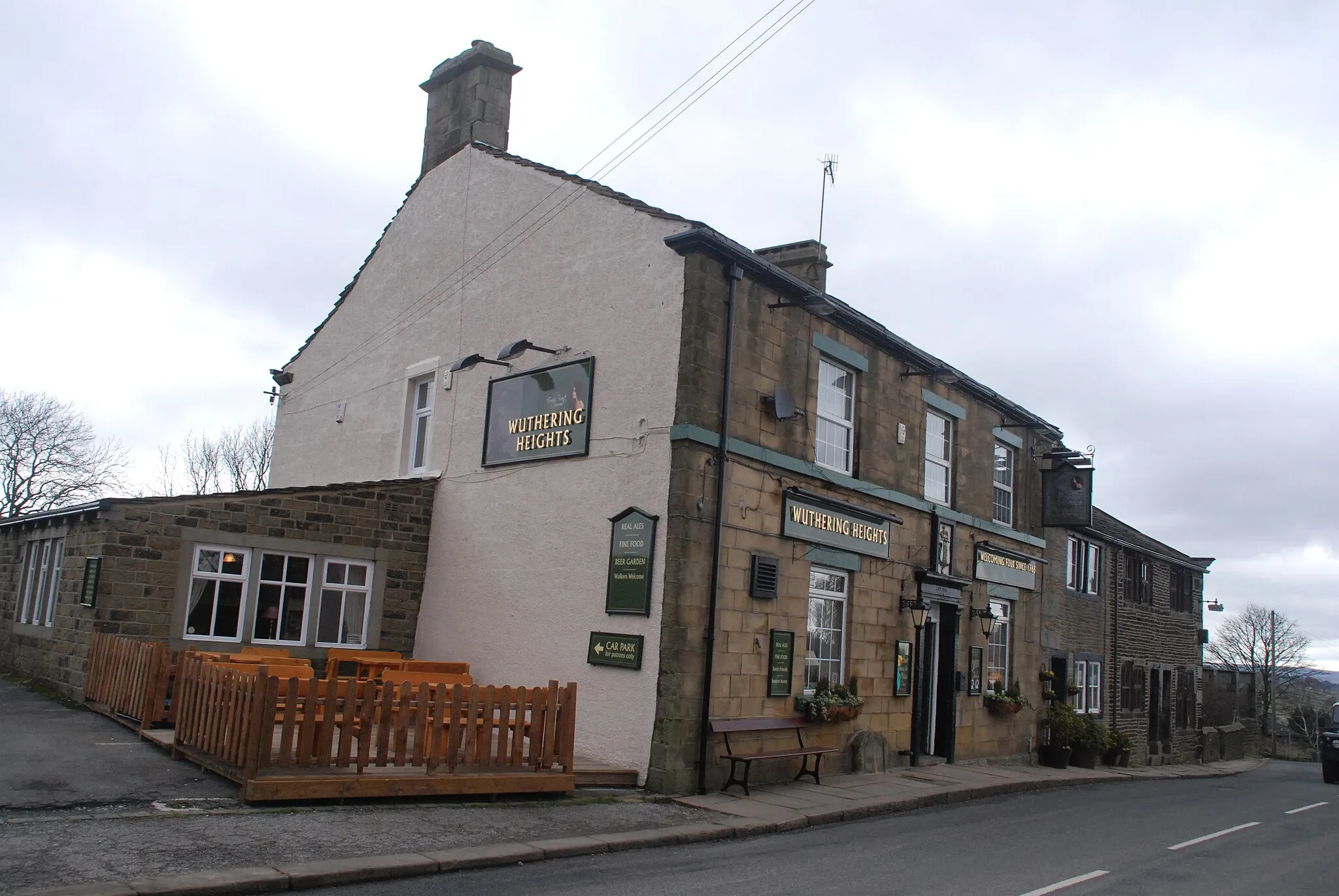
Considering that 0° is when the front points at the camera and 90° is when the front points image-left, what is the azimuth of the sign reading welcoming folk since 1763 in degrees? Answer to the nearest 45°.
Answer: approximately 315°

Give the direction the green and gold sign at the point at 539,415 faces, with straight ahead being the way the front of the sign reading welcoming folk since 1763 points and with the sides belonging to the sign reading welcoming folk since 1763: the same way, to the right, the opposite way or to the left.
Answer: to the right

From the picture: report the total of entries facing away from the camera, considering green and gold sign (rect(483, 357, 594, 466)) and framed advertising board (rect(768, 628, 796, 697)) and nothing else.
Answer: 0

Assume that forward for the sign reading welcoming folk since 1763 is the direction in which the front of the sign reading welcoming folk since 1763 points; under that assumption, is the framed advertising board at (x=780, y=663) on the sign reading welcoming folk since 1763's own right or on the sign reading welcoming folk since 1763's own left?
on the sign reading welcoming folk since 1763's own right

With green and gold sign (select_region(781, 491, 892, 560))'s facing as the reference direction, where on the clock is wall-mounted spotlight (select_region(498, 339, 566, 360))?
The wall-mounted spotlight is roughly at 4 o'clock from the green and gold sign.

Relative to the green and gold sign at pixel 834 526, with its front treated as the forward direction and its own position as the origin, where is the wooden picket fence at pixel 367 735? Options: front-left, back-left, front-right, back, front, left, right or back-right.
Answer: right

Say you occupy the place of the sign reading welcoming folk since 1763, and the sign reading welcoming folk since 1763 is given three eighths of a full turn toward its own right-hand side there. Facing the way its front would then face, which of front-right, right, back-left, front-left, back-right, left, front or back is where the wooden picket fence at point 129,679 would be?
front-left

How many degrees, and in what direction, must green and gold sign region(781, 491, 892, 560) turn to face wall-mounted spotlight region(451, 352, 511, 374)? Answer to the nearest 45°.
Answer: approximately 135° to its right

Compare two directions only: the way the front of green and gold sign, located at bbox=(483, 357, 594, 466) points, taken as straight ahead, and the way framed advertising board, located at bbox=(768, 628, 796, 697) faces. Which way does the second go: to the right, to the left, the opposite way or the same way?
to the left

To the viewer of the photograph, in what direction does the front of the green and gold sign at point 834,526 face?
facing the viewer and to the right of the viewer

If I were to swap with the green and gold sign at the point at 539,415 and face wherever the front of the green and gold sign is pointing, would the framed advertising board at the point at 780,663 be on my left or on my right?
on my left

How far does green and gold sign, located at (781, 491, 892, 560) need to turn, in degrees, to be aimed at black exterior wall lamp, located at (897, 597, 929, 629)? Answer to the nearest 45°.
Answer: approximately 90° to its left

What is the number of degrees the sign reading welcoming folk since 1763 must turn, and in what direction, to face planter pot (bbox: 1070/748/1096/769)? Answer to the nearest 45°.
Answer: approximately 90° to its left

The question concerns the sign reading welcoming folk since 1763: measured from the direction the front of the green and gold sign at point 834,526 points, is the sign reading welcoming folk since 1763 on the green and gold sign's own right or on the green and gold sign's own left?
on the green and gold sign's own left

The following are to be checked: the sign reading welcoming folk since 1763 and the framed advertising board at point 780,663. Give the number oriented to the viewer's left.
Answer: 0

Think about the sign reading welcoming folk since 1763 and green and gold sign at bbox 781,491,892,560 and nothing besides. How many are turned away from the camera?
0

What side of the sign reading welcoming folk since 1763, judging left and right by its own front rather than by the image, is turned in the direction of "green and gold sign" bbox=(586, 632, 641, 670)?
right

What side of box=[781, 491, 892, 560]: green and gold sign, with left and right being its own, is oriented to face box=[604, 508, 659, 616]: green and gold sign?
right
